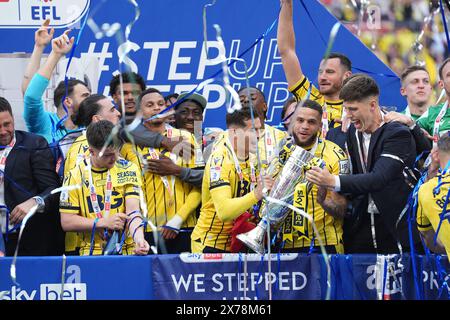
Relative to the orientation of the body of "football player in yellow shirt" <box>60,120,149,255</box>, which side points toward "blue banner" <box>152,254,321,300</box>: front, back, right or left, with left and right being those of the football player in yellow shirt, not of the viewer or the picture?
left

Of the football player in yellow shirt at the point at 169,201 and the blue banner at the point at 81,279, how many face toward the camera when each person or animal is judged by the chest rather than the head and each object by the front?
2

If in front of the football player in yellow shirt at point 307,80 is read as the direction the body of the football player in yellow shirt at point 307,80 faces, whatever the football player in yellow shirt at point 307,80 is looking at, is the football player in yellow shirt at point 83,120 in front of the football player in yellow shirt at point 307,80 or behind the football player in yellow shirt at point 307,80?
in front

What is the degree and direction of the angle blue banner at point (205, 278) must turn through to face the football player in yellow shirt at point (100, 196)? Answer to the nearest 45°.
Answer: approximately 90° to its right

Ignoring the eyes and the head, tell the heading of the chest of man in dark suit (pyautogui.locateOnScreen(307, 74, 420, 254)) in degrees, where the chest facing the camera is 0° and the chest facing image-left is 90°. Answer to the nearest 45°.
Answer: approximately 45°

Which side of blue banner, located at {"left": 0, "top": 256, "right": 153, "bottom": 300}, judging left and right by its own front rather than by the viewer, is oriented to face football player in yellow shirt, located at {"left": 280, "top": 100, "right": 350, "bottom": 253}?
left

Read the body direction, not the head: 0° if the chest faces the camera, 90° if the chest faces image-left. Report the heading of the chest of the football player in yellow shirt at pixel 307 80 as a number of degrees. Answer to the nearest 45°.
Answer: approximately 45°

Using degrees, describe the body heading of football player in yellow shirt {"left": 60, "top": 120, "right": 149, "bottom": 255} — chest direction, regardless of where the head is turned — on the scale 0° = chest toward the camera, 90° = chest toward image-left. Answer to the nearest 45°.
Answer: approximately 0°

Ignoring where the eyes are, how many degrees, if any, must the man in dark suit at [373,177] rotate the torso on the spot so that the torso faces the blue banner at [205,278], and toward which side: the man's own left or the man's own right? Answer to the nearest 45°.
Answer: approximately 45° to the man's own right
